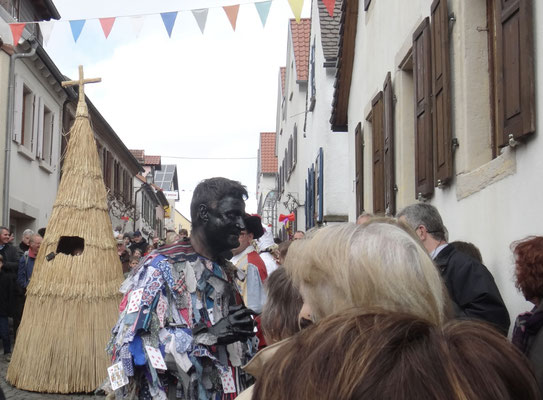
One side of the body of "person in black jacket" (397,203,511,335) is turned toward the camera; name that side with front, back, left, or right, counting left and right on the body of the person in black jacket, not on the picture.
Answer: left

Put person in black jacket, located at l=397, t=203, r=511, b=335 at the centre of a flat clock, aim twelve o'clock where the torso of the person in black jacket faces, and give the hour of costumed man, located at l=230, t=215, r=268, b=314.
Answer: The costumed man is roughly at 1 o'clock from the person in black jacket.

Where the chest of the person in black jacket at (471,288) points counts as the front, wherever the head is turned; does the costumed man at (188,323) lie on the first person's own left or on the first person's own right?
on the first person's own left

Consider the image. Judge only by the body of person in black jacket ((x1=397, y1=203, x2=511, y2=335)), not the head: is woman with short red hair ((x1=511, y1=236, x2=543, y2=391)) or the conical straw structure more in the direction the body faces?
the conical straw structure

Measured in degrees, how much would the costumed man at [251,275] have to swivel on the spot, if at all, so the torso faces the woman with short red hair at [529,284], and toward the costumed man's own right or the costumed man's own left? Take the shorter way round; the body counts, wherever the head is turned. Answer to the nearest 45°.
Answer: approximately 135° to the costumed man's own left

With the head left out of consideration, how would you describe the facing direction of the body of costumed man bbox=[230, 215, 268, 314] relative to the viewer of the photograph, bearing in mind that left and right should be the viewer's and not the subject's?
facing to the left of the viewer

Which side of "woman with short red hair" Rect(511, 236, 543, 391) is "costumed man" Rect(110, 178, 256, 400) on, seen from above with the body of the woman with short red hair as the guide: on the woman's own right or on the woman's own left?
on the woman's own left

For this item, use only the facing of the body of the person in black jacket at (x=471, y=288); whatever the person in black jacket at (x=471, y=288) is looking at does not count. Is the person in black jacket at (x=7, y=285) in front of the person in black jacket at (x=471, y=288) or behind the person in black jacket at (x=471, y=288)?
in front

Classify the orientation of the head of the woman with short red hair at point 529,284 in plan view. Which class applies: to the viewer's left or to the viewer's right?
to the viewer's left

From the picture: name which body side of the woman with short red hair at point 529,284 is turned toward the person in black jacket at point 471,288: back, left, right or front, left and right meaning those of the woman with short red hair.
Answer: front

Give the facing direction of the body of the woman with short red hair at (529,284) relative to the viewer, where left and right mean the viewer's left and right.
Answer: facing away from the viewer and to the left of the viewer
